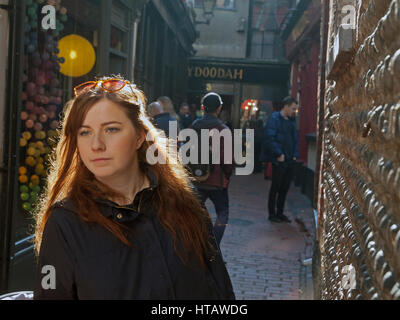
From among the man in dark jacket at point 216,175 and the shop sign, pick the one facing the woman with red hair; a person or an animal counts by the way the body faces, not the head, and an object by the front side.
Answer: the shop sign

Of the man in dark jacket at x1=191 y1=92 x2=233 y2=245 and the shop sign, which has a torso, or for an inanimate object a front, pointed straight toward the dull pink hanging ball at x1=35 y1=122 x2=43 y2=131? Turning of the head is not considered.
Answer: the shop sign

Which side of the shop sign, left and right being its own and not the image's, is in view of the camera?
front

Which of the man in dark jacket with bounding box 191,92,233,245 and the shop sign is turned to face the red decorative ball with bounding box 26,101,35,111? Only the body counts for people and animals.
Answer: the shop sign

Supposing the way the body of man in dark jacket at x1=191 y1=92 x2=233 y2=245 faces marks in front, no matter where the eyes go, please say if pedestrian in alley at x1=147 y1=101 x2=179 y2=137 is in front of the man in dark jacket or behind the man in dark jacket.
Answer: in front

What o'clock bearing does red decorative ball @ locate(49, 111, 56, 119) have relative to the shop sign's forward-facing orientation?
The red decorative ball is roughly at 12 o'clock from the shop sign.

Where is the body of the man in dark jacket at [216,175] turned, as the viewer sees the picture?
away from the camera

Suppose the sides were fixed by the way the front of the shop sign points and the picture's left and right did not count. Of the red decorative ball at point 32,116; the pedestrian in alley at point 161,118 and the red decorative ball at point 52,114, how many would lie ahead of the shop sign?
3

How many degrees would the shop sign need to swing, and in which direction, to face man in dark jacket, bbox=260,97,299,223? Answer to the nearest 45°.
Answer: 0° — it already faces them

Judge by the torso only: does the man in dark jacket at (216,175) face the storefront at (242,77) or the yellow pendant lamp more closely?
the storefront

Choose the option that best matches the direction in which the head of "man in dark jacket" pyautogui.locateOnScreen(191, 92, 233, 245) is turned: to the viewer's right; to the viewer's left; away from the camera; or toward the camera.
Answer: away from the camera

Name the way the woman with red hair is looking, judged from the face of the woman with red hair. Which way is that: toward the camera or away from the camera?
toward the camera

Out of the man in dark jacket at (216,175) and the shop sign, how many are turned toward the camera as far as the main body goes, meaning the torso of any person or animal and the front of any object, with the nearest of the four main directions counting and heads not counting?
1

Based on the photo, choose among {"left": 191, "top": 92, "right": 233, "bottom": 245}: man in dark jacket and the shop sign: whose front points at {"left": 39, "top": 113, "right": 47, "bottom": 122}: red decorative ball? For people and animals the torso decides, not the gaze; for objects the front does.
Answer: the shop sign

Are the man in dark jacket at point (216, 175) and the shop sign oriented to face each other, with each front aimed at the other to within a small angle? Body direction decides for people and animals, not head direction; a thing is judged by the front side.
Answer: yes

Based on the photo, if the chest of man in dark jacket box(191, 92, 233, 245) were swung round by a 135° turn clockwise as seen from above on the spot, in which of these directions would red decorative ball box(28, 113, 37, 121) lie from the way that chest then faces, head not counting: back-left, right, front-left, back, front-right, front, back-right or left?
right

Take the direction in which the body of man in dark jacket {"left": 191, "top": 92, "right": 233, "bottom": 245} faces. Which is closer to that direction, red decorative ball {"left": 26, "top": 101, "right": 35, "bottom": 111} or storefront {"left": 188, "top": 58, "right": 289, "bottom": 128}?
the storefront
